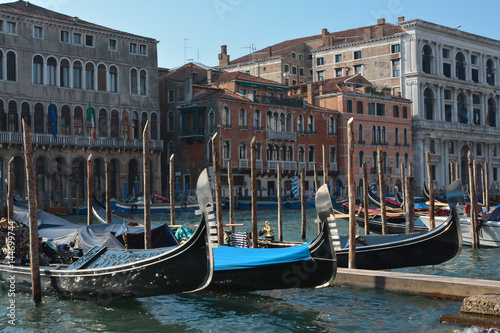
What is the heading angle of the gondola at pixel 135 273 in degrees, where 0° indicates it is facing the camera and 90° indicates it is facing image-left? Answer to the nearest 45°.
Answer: approximately 270°

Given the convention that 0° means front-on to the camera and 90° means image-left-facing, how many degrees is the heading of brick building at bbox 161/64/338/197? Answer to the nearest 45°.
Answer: approximately 315°

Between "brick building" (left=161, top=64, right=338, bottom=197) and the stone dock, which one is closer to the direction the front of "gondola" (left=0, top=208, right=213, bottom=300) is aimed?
the stone dock

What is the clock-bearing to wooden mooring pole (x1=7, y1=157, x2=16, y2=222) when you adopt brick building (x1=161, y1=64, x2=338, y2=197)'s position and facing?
The wooden mooring pole is roughly at 2 o'clock from the brick building.

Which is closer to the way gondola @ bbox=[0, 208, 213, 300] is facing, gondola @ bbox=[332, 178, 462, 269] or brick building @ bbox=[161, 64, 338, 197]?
the gondola

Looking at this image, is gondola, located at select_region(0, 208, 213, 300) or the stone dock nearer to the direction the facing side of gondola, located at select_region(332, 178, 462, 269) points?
the stone dock

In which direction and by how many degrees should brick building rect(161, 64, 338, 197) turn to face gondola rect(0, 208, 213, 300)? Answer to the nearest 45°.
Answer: approximately 45° to its right

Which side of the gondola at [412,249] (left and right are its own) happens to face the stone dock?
right

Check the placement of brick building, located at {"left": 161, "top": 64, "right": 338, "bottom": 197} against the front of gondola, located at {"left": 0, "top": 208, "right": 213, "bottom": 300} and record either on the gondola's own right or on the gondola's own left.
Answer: on the gondola's own left

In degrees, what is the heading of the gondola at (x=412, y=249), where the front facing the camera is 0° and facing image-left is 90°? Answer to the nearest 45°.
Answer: approximately 270°

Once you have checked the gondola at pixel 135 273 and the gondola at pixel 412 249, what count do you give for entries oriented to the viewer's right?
2
